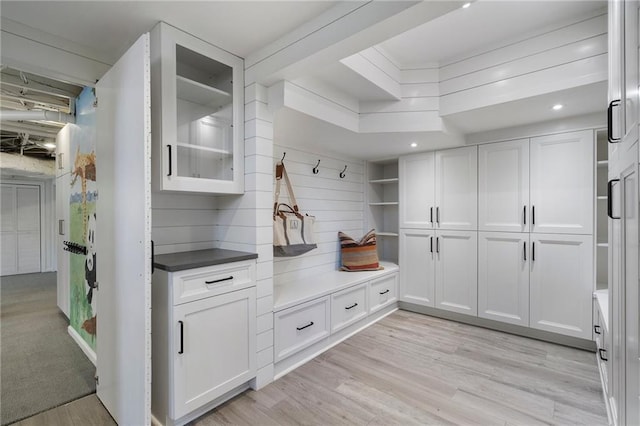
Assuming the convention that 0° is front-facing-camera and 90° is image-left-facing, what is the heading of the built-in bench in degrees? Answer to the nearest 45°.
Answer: approximately 315°

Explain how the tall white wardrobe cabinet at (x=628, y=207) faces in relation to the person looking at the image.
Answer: facing to the left of the viewer

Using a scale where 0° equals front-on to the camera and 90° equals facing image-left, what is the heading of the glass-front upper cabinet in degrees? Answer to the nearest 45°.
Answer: approximately 315°

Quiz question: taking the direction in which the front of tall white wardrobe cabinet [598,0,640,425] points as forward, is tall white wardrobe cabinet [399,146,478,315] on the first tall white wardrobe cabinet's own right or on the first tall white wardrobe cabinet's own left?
on the first tall white wardrobe cabinet's own right

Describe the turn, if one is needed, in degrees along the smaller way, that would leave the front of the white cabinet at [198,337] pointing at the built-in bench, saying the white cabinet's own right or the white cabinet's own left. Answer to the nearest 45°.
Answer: approximately 90° to the white cabinet's own left
